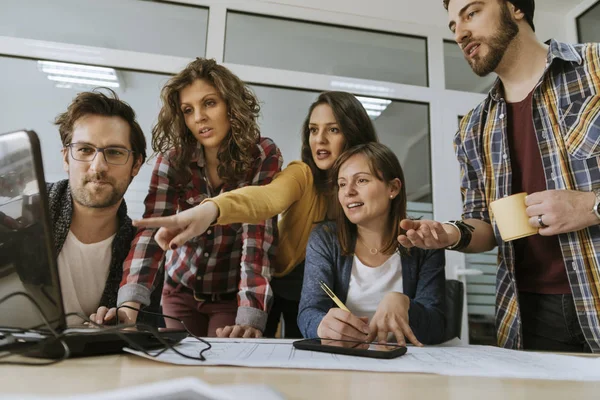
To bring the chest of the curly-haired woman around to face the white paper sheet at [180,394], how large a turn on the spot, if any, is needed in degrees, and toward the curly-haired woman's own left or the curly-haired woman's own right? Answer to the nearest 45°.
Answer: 0° — they already face it

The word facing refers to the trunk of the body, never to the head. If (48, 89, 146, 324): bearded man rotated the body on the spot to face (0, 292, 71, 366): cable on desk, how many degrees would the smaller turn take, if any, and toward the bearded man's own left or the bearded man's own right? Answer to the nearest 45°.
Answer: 0° — they already face it

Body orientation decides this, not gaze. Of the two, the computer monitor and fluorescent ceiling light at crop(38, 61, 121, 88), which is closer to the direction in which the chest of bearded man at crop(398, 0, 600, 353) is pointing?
the computer monitor

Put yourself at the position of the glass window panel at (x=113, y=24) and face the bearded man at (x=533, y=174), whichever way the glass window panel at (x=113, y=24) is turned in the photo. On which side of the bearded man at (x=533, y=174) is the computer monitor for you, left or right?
right

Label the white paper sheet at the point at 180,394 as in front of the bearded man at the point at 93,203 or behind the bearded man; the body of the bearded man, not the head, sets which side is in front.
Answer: in front

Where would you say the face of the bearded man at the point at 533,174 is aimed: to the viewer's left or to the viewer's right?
to the viewer's left

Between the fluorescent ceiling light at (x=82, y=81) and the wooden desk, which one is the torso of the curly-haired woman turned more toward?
the wooden desk

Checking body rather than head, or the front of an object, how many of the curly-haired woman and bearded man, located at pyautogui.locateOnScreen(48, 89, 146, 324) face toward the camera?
2

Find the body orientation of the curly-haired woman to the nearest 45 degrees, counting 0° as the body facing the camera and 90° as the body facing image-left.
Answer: approximately 0°

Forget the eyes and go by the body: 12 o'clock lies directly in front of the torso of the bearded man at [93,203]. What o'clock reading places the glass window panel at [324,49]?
The glass window panel is roughly at 8 o'clock from the bearded man.

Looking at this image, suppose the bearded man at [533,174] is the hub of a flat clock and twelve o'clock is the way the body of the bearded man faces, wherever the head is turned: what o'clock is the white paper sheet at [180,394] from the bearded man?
The white paper sheet is roughly at 11 o'clock from the bearded man.
